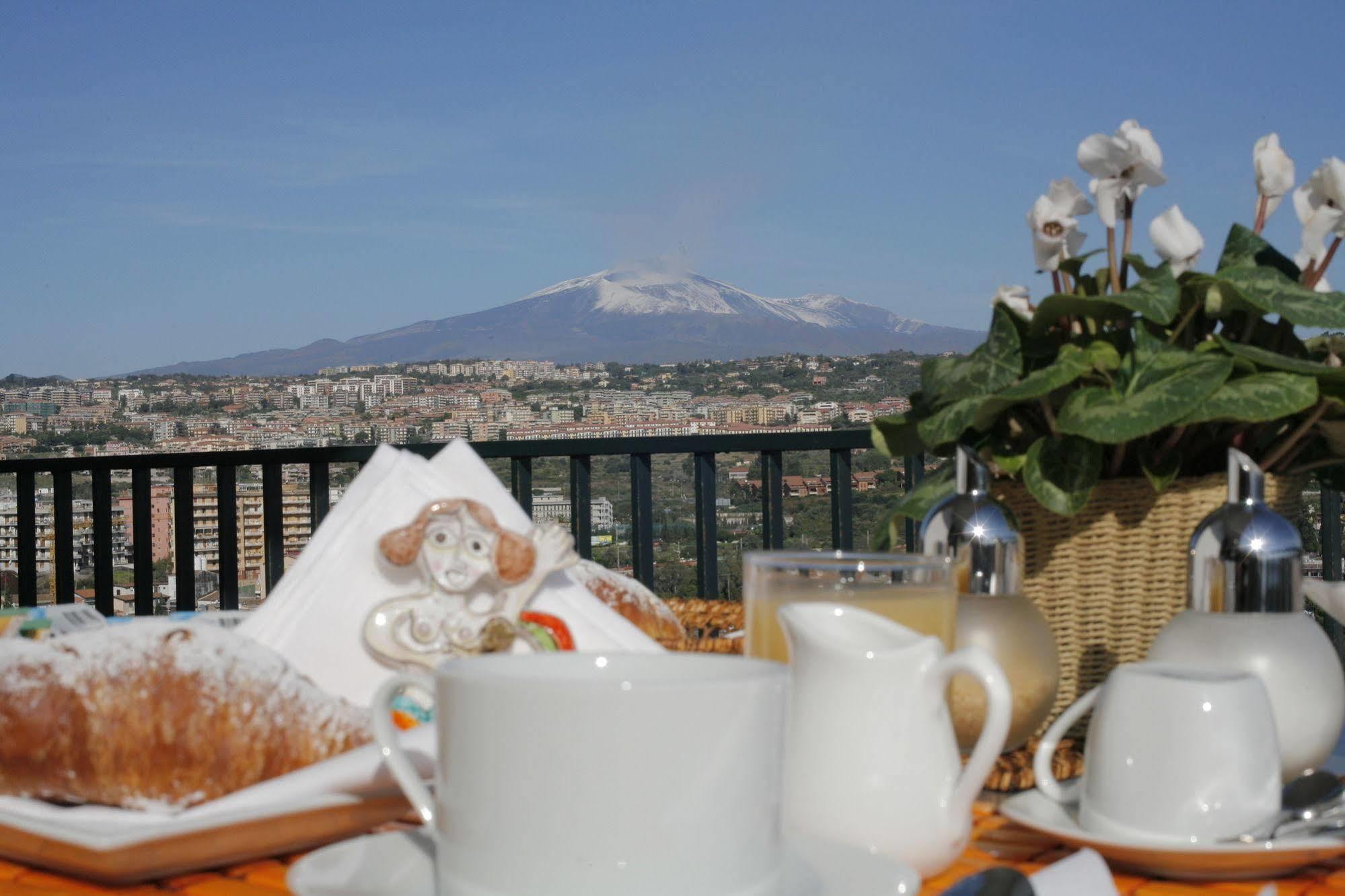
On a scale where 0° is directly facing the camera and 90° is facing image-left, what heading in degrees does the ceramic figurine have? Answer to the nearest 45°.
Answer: approximately 0°

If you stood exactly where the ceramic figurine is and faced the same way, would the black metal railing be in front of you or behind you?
behind

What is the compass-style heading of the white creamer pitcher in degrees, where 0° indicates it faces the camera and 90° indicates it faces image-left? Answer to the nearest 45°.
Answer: approximately 90°

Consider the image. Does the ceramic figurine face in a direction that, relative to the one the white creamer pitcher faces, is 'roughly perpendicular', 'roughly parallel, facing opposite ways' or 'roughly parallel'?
roughly perpendicular

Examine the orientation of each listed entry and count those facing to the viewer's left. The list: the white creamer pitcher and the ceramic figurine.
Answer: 1
